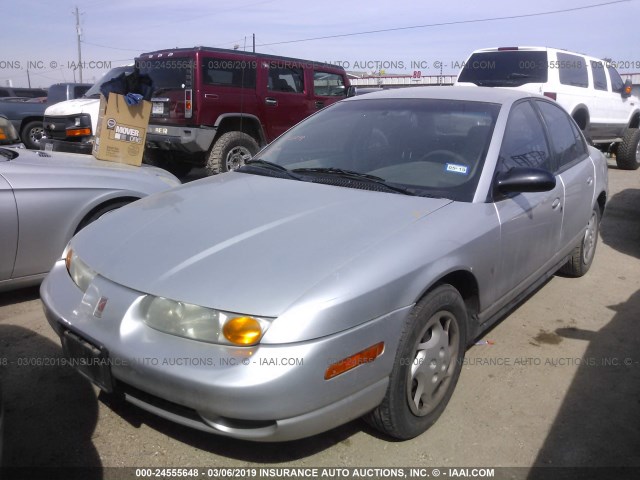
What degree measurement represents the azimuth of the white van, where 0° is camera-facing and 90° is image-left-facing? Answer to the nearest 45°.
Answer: approximately 45°

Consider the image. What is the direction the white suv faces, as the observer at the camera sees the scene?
facing away from the viewer and to the right of the viewer

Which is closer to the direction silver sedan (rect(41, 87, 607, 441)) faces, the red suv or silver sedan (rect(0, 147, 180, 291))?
the silver sedan

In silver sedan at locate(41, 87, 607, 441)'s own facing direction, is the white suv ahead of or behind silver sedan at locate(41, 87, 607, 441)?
behind

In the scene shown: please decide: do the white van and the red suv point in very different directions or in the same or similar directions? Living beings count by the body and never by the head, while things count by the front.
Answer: very different directions

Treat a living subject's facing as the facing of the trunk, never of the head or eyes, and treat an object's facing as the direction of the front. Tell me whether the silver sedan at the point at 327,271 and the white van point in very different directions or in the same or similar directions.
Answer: same or similar directions

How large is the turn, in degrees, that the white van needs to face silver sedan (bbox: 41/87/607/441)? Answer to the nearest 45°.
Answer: approximately 45° to its left

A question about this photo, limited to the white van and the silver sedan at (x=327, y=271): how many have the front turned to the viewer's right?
0

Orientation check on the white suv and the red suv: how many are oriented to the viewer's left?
0

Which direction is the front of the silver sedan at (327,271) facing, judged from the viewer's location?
facing the viewer and to the left of the viewer

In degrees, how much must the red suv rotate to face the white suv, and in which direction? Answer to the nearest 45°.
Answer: approximately 45° to its right

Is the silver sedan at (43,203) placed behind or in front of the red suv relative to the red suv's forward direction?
behind

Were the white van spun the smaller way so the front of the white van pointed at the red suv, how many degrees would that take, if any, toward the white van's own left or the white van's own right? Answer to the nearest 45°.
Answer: approximately 90° to the white van's own left
